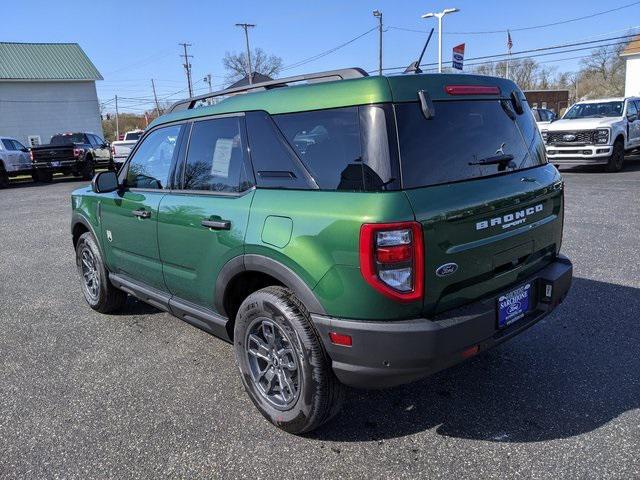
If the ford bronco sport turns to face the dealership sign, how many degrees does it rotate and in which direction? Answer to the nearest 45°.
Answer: approximately 45° to its right

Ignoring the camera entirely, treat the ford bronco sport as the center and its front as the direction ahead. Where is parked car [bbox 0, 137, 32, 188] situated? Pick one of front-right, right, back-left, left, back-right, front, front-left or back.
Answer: front

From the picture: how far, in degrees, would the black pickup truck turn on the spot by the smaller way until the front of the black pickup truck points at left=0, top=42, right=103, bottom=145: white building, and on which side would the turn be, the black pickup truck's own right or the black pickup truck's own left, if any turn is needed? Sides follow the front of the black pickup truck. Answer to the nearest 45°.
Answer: approximately 45° to the black pickup truck's own left

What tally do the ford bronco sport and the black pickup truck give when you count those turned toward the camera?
0

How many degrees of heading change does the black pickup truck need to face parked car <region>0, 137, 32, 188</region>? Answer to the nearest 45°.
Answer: approximately 135° to its left

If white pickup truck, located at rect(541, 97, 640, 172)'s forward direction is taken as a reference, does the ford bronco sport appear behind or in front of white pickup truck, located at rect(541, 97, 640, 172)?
in front

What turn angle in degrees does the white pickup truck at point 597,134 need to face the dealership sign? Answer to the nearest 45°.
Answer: approximately 90° to its right

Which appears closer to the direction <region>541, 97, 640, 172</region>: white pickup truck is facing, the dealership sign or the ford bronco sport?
the ford bronco sport

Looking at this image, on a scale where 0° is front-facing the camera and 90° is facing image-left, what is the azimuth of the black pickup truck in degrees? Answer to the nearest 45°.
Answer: approximately 225°

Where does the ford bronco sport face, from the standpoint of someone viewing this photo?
facing away from the viewer and to the left of the viewer

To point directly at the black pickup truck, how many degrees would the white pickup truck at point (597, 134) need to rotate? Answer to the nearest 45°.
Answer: approximately 45° to its right

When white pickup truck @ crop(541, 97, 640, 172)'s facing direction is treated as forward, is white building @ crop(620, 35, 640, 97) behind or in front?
behind

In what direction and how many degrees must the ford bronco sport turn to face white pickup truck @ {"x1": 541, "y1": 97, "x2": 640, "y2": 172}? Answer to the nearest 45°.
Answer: approximately 90° to its right

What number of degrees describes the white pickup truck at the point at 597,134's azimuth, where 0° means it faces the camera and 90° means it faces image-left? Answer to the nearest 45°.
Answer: approximately 45°

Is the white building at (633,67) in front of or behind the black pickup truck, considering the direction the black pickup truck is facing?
in front
